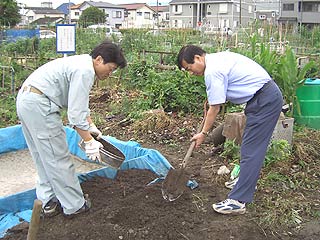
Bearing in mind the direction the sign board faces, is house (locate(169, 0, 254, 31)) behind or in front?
behind

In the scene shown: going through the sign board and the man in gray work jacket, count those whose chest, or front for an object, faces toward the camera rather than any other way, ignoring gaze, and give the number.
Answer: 1

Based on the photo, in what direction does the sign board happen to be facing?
toward the camera

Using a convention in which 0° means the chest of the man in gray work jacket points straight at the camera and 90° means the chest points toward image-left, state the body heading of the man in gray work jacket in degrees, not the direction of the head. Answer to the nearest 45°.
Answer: approximately 270°

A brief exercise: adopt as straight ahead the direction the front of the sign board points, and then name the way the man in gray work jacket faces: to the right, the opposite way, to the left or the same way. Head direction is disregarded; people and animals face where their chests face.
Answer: to the left

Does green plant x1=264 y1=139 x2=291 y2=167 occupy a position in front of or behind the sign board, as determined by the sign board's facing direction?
in front

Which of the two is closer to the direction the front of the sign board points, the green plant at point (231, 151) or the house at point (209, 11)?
the green plant

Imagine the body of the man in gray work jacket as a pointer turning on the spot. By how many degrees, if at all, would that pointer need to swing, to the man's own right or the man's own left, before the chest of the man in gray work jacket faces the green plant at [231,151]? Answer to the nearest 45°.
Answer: approximately 45° to the man's own left

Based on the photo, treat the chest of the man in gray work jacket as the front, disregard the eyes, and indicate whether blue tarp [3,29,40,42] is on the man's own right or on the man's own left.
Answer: on the man's own left

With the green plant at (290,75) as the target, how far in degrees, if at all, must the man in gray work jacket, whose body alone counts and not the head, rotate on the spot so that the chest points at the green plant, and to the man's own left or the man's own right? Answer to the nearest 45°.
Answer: approximately 45° to the man's own left

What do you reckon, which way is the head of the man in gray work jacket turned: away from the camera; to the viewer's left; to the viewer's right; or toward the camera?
to the viewer's right
